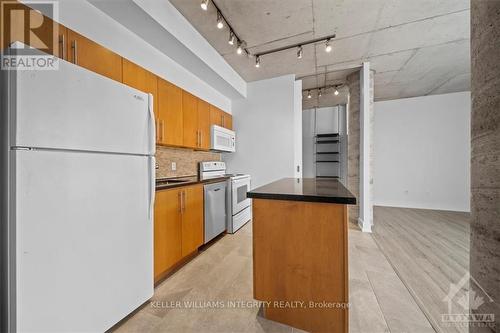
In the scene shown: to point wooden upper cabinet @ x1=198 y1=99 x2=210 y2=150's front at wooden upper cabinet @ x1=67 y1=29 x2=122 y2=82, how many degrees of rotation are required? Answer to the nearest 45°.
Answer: approximately 90° to its right

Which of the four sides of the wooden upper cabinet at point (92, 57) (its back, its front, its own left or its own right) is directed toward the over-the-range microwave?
left

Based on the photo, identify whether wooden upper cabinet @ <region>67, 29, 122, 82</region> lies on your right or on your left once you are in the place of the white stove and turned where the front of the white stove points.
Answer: on your right

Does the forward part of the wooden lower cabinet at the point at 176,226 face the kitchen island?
yes

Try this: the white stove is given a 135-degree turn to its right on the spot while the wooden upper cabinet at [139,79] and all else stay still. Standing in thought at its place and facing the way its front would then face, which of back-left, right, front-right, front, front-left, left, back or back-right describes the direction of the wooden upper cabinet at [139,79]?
front-left
